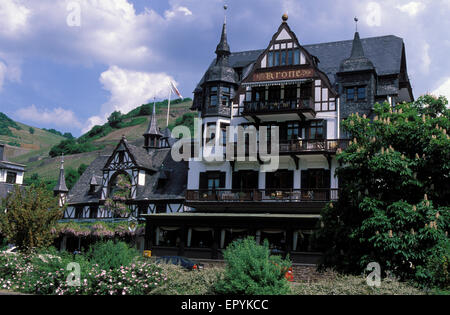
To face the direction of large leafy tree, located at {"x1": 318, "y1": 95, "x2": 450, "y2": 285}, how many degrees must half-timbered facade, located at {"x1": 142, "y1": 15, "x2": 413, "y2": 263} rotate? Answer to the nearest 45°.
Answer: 0° — it already faces it

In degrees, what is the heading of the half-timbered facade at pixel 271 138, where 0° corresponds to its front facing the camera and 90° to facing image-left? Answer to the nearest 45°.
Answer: approximately 0°

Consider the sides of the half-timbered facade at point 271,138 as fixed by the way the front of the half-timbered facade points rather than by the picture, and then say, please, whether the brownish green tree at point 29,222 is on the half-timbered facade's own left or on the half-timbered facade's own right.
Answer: on the half-timbered facade's own right

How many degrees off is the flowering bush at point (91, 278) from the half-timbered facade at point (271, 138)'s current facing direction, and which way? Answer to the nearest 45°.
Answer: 0° — it already faces it

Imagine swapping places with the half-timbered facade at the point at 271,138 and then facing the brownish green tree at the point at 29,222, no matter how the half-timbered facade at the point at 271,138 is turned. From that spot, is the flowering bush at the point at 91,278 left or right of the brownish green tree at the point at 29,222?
left

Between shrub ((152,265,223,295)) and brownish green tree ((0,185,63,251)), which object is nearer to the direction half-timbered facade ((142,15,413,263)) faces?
the shrub

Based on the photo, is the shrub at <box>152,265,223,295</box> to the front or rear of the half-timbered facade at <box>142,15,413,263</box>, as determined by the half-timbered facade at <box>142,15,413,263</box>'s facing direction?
to the front
